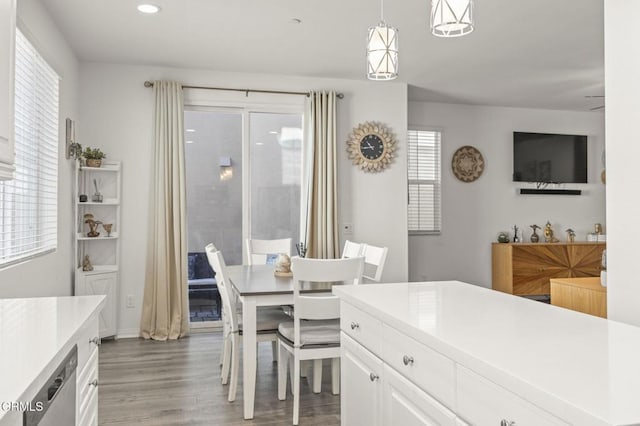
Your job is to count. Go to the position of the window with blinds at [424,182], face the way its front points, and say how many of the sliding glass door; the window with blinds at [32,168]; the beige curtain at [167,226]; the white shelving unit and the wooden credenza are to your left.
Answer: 1

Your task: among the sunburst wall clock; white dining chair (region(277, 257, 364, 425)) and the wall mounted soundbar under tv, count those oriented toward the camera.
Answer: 2

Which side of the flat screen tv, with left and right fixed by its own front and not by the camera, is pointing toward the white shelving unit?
right

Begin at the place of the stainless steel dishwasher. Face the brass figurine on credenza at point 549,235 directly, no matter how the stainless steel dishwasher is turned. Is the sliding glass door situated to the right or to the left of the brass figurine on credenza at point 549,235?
left

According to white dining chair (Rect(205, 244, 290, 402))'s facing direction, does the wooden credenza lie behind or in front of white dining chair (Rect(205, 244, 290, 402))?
in front

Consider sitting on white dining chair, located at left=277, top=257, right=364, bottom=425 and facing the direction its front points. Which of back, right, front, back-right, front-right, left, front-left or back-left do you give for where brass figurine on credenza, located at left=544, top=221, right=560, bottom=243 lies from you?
front-right

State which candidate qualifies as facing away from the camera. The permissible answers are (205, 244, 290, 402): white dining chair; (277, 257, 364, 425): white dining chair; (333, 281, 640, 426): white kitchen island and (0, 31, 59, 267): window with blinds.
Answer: (277, 257, 364, 425): white dining chair

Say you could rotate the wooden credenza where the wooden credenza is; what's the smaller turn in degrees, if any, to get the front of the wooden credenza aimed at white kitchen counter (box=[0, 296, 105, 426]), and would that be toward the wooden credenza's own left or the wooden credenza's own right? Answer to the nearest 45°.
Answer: approximately 45° to the wooden credenza's own right

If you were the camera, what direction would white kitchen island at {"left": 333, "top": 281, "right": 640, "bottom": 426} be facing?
facing the viewer and to the left of the viewer

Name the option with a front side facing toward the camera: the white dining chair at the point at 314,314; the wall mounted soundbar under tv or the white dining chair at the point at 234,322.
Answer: the wall mounted soundbar under tv

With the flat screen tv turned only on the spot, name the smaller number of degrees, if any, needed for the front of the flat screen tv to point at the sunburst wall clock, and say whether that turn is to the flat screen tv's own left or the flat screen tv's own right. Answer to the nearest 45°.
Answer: approximately 90° to the flat screen tv's own right

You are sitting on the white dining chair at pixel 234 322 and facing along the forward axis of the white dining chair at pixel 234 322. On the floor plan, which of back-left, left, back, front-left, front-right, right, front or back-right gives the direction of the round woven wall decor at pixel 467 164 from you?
front-left

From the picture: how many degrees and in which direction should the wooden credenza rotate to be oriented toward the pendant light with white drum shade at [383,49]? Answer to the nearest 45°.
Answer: approximately 45° to its right

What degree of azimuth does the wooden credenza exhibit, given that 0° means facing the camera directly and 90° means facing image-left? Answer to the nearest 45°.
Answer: approximately 315°

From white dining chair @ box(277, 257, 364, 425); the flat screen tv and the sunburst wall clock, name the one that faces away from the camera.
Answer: the white dining chair

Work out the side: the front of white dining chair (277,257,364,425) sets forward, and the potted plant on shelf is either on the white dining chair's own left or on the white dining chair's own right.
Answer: on the white dining chair's own left

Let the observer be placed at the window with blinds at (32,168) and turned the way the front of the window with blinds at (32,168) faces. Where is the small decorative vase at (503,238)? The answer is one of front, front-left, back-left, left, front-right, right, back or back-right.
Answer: front

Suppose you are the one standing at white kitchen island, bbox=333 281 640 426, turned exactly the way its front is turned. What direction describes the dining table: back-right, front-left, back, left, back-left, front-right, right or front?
right

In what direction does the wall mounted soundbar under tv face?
toward the camera

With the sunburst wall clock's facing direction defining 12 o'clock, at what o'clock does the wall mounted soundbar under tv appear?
The wall mounted soundbar under tv is roughly at 8 o'clock from the sunburst wall clock.

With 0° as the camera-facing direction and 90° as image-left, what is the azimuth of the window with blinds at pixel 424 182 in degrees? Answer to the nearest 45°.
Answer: approximately 0°

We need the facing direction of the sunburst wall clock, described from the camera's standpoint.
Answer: facing the viewer
